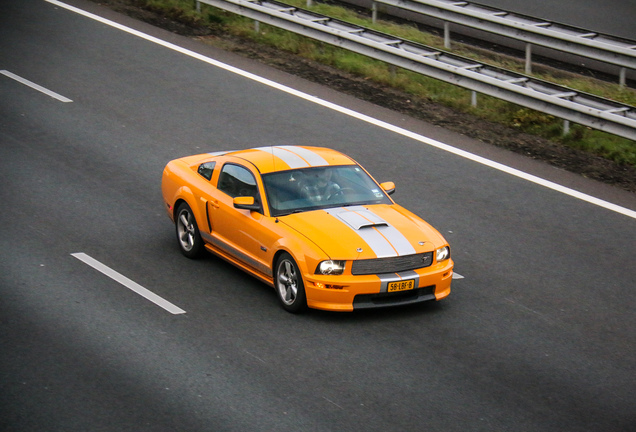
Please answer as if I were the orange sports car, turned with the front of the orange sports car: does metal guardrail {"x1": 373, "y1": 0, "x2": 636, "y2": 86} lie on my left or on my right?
on my left

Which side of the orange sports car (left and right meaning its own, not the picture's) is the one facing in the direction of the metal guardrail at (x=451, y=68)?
left

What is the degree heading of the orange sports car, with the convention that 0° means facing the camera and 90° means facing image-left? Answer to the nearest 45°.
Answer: approximately 315°
